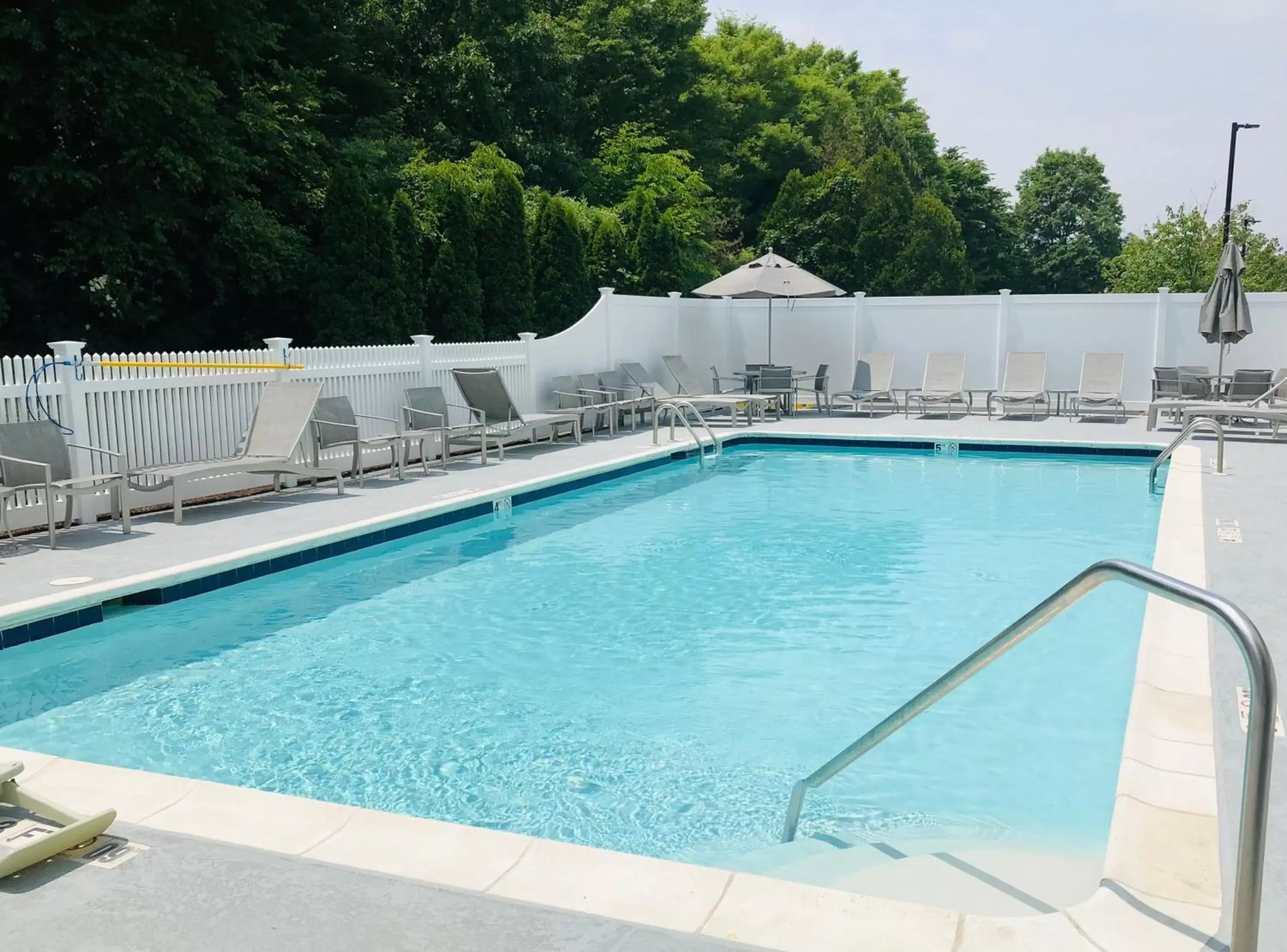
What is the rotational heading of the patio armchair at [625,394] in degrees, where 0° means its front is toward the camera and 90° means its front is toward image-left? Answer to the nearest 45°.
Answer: approximately 315°

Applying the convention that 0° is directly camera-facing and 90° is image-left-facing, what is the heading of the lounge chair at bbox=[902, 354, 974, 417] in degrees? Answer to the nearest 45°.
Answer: approximately 0°

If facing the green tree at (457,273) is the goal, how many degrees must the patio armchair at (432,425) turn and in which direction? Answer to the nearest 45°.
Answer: approximately 135° to its left

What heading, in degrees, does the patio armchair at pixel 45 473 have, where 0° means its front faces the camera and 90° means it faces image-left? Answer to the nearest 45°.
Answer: approximately 315°

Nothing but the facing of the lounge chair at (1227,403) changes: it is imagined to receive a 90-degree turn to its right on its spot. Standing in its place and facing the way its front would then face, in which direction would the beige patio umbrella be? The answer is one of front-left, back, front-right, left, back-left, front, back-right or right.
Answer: left

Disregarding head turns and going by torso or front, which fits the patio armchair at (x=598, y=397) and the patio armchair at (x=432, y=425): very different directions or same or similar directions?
same or similar directions

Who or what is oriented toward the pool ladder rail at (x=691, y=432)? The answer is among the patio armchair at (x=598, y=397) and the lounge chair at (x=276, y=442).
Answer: the patio armchair

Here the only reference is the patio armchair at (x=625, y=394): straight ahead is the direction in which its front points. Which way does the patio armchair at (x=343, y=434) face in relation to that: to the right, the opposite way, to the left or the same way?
the same way

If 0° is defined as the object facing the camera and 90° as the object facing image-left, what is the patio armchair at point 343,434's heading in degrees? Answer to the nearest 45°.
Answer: approximately 315°

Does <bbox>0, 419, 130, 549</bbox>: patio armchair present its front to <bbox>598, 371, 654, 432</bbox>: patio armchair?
no

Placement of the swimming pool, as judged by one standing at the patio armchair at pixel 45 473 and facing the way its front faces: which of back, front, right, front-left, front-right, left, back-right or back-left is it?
front

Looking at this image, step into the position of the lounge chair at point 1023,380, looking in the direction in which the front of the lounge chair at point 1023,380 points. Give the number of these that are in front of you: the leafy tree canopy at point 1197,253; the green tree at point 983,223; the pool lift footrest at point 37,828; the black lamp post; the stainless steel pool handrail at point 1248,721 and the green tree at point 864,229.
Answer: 2

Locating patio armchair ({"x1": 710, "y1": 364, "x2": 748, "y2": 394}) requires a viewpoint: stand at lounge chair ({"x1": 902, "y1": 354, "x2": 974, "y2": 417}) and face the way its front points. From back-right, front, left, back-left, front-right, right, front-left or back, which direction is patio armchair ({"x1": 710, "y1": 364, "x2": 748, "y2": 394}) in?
right

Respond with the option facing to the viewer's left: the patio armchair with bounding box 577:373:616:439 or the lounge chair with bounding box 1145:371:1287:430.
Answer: the lounge chair

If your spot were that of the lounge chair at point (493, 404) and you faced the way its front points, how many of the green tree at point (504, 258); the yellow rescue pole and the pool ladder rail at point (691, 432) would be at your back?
1

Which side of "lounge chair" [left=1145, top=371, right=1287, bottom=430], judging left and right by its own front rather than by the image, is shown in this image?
left

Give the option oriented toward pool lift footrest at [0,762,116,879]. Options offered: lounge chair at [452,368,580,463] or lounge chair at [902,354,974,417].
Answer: lounge chair at [902,354,974,417]

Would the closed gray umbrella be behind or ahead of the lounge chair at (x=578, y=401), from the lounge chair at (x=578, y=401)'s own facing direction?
ahead

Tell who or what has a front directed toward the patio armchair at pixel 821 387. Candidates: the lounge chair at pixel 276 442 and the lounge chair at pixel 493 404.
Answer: the lounge chair at pixel 493 404

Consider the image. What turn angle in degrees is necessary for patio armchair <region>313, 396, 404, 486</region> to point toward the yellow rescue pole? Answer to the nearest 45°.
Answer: approximately 135° to its right

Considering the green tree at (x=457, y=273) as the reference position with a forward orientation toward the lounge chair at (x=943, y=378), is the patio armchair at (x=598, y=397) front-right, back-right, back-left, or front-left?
front-right
